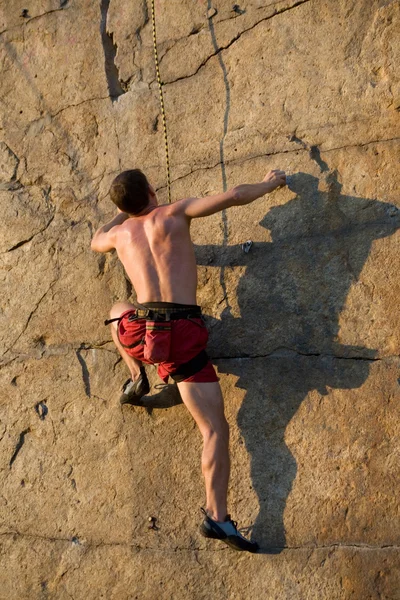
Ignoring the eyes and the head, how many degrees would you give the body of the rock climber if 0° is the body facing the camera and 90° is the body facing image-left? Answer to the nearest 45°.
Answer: approximately 180°
